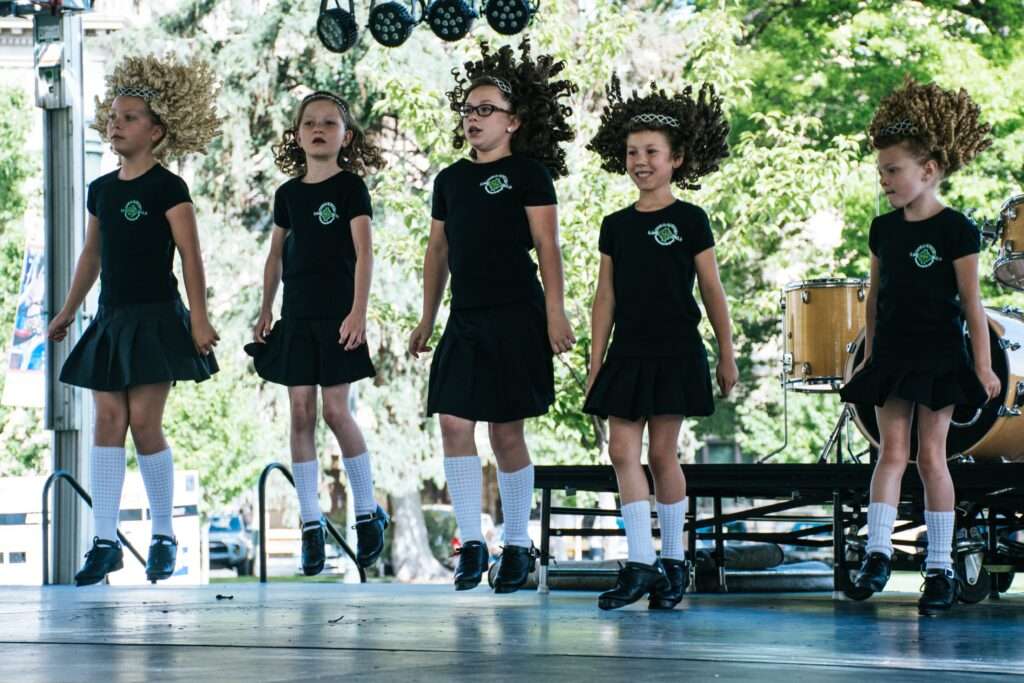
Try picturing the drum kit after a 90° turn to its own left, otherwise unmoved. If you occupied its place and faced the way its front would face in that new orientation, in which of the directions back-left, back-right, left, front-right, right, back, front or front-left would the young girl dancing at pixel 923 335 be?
front-right

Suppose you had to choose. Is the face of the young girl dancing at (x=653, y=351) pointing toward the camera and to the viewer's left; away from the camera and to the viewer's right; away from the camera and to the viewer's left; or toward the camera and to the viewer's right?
toward the camera and to the viewer's left

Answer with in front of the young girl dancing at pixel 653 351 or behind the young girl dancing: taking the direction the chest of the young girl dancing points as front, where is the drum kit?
behind

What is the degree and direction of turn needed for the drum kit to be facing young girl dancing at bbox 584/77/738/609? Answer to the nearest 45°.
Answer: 0° — it already faces them

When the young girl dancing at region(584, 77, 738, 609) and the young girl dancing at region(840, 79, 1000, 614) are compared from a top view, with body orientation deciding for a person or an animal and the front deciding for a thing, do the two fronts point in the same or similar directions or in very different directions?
same or similar directions

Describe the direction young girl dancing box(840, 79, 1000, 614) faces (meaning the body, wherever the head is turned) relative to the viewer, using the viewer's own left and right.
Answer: facing the viewer and to the left of the viewer

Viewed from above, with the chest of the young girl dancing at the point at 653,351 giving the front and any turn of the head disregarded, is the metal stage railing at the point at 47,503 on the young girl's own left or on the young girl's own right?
on the young girl's own right

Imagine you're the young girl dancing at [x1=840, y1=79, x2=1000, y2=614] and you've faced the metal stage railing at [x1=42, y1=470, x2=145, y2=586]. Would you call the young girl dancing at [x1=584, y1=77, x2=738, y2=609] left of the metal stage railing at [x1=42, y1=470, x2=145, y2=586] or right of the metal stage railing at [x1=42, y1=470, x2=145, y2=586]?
left

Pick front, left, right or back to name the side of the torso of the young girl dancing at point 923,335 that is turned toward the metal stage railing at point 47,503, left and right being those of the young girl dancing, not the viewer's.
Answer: right

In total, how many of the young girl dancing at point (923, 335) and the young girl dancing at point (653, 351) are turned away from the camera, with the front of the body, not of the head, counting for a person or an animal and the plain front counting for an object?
0

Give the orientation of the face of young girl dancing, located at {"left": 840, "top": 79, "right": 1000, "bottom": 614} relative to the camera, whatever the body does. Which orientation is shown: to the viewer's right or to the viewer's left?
to the viewer's left
